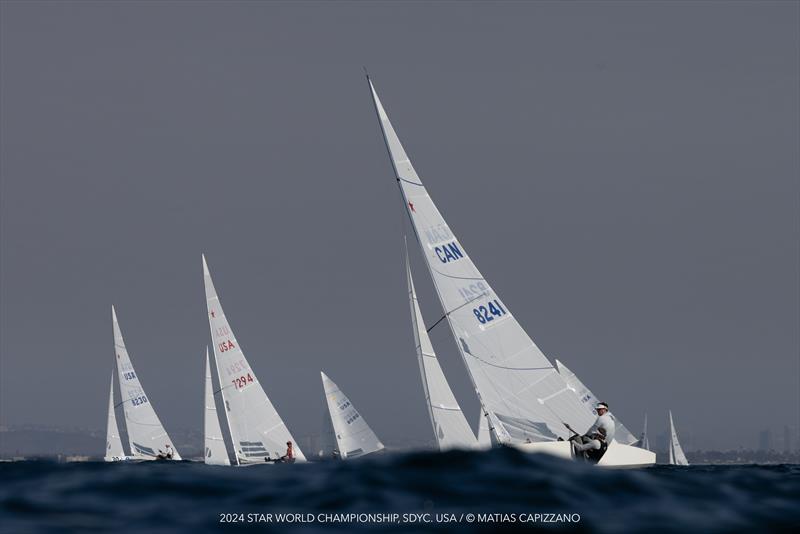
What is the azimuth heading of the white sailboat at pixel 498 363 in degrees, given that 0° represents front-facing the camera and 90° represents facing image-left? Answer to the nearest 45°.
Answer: approximately 45°
